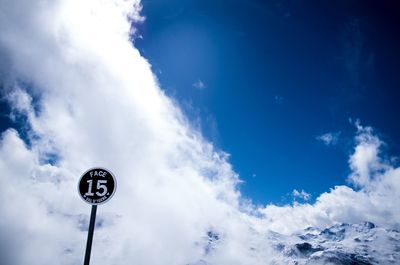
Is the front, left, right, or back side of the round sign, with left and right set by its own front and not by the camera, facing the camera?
front
